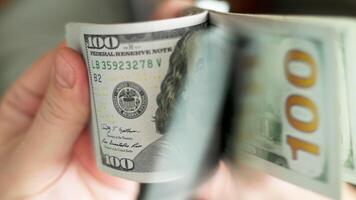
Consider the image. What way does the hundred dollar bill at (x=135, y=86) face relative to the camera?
toward the camera
